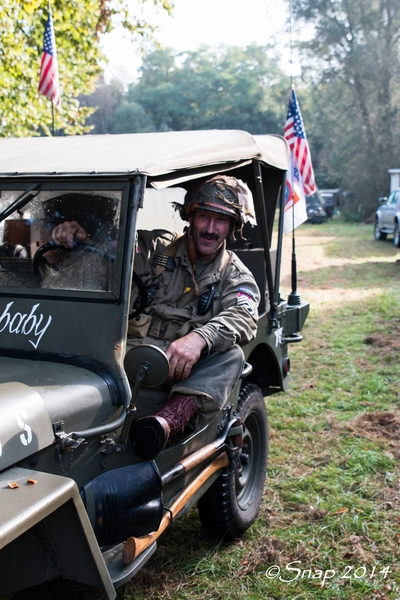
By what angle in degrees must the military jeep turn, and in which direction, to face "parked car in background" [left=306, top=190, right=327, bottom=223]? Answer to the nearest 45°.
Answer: approximately 135° to its right

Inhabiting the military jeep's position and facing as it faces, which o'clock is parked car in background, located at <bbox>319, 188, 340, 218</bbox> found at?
The parked car in background is roughly at 5 o'clock from the military jeep.

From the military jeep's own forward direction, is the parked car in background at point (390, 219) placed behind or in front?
behind

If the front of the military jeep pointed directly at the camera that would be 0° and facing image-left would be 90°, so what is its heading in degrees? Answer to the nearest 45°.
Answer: approximately 45°
